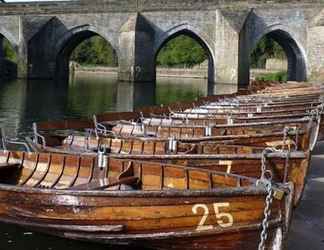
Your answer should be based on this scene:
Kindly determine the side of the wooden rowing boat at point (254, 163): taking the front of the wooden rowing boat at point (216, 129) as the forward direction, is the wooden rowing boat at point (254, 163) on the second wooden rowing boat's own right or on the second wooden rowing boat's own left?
on the second wooden rowing boat's own right

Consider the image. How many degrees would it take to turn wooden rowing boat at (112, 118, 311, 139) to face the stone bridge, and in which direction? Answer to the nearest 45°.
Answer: approximately 90° to its left

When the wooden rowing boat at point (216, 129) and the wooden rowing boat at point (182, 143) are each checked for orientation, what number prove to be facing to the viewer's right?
2

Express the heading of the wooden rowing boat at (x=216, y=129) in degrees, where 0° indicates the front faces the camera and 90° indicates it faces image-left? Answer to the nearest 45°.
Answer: approximately 270°

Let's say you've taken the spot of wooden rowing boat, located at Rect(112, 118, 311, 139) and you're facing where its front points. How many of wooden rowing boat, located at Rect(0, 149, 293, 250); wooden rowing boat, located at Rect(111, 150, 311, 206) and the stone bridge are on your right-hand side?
2

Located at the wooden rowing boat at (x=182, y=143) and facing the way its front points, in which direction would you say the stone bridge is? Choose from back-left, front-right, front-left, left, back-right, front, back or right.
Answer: left

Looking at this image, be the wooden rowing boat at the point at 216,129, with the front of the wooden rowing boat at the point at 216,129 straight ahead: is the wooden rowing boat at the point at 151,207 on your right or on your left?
on your right

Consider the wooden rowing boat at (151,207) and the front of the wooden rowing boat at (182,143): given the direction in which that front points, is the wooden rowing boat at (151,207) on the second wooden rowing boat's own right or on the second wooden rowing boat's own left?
on the second wooden rowing boat's own right

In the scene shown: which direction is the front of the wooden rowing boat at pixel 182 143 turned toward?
to the viewer's right

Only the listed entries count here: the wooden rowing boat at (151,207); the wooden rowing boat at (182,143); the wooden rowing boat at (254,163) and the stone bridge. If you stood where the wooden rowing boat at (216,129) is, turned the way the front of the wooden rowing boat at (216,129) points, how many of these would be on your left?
1
